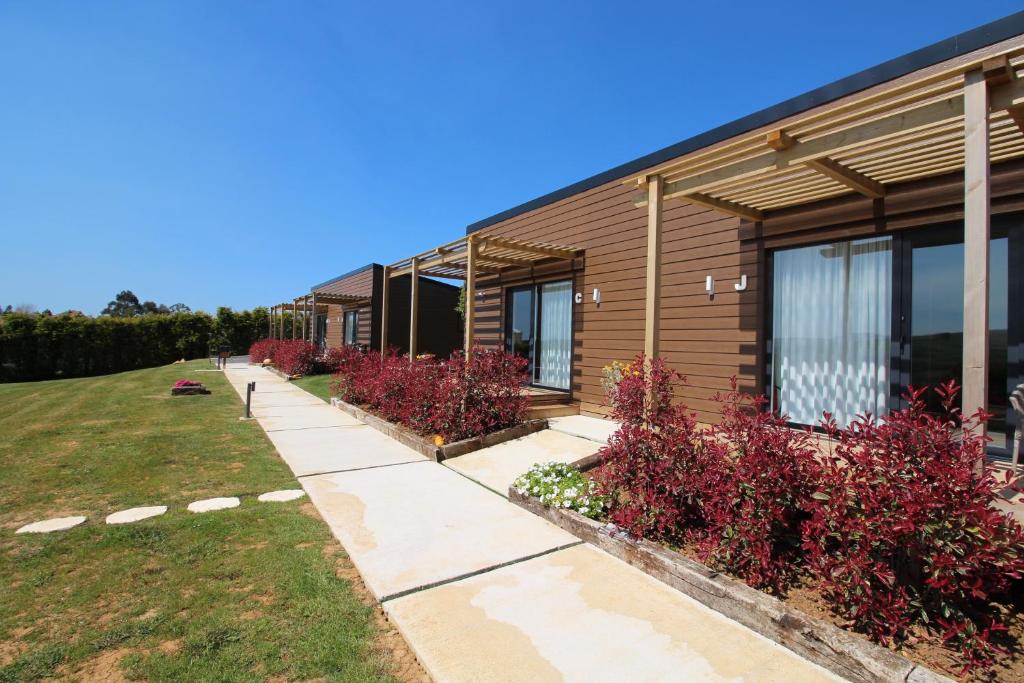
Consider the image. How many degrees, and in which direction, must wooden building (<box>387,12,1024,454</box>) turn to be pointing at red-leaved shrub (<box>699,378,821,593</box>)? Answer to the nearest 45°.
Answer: approximately 45° to its left

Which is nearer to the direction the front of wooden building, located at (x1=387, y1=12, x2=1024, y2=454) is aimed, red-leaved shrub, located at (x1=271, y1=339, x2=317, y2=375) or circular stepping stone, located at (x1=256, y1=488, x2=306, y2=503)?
the circular stepping stone

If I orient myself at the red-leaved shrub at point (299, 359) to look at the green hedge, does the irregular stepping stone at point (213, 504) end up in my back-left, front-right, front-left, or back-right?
back-left

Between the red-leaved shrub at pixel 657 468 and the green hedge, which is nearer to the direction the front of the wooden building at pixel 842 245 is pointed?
the red-leaved shrub

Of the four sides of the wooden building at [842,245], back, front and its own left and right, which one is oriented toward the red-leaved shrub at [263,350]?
right

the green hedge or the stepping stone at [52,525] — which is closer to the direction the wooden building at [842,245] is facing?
the stepping stone

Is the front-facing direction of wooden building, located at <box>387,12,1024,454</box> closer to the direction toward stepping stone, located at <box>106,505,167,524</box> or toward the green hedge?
the stepping stone

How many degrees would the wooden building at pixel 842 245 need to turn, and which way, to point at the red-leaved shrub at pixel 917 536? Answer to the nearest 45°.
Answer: approximately 45° to its left

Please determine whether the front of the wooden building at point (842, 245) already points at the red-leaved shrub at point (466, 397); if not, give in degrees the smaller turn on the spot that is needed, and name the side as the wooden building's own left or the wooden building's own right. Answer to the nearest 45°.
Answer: approximately 45° to the wooden building's own right

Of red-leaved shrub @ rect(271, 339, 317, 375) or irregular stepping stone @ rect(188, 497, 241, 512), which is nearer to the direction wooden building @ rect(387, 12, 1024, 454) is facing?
the irregular stepping stone

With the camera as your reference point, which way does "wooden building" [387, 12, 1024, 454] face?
facing the viewer and to the left of the viewer

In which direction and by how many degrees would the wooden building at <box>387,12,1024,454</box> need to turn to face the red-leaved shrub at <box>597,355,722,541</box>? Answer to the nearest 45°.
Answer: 0° — it already faces it

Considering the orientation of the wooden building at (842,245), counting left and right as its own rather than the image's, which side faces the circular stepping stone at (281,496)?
front

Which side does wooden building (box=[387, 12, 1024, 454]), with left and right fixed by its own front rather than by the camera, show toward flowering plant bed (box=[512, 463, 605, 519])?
front

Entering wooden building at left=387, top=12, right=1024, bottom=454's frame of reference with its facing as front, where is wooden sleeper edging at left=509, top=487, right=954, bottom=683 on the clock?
The wooden sleeper edging is roughly at 11 o'clock from the wooden building.
